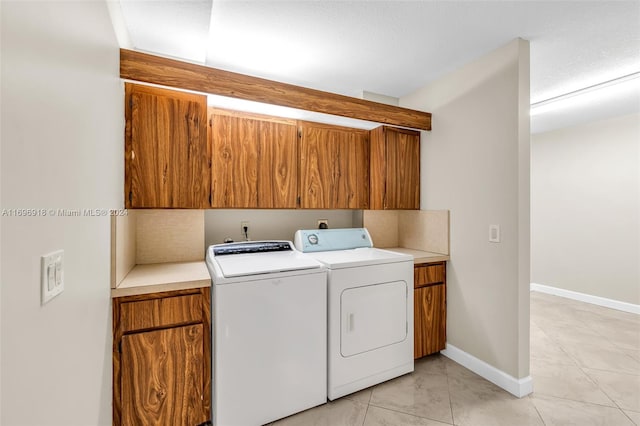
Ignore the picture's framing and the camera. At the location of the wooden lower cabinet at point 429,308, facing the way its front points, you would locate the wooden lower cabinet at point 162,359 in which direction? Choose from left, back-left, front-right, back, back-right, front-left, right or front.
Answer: right

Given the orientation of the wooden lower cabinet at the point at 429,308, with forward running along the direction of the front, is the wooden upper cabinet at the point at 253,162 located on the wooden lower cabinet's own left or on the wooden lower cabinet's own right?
on the wooden lower cabinet's own right

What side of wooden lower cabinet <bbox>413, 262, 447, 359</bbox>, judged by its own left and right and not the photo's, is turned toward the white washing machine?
right

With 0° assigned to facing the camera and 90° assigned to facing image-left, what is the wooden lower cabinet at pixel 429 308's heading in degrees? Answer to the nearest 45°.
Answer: approximately 315°
